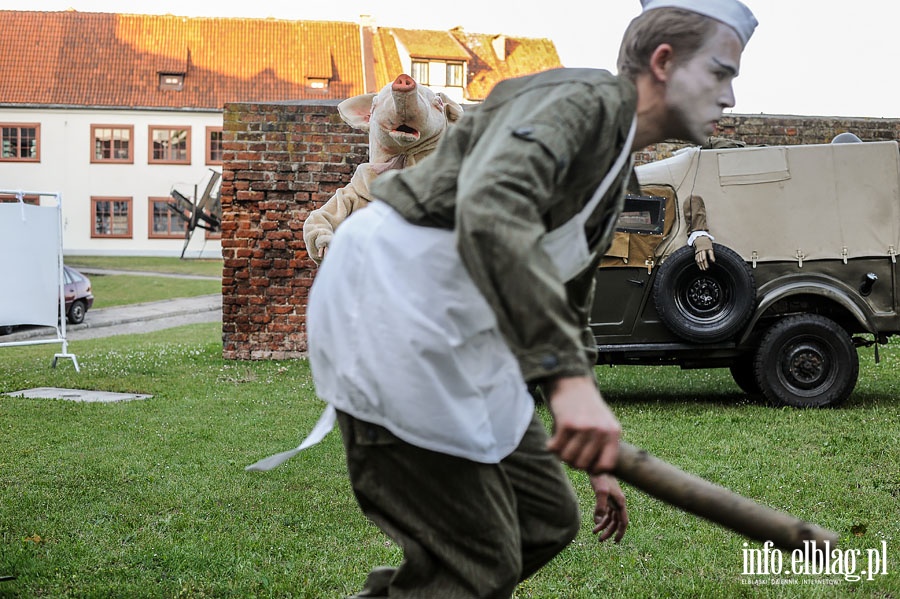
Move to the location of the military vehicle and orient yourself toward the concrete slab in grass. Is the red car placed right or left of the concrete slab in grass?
right

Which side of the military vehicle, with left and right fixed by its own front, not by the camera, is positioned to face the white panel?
front

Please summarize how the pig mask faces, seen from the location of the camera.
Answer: facing the viewer

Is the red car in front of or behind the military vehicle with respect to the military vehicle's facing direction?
in front

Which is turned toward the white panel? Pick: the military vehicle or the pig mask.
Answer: the military vehicle

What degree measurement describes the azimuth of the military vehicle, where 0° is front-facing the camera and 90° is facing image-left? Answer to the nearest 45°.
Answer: approximately 90°

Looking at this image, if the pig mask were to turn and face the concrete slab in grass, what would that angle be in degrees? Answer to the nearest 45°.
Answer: approximately 135° to its right

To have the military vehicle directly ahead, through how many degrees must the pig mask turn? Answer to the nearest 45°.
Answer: approximately 135° to its left

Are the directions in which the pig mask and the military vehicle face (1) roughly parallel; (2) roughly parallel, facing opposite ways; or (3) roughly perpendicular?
roughly perpendicular

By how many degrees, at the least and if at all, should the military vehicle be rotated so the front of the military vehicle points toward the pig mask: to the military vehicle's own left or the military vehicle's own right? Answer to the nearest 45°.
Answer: approximately 45° to the military vehicle's own left
